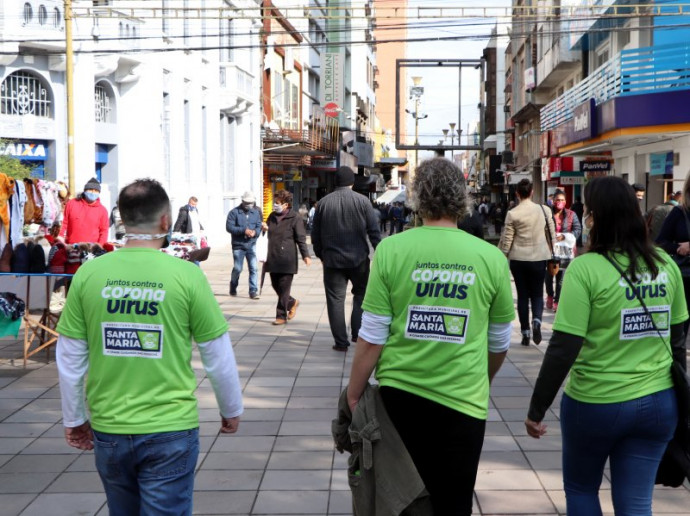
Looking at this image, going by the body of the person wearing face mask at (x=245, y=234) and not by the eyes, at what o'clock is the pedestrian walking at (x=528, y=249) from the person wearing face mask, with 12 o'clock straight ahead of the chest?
The pedestrian walking is roughly at 11 o'clock from the person wearing face mask.

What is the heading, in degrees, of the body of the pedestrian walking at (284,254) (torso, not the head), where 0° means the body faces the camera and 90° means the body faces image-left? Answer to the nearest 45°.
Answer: approximately 45°

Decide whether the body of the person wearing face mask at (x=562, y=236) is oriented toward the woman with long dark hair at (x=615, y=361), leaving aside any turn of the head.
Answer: yes

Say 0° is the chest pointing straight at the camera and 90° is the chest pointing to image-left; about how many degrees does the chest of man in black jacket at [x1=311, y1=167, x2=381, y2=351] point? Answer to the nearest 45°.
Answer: approximately 180°

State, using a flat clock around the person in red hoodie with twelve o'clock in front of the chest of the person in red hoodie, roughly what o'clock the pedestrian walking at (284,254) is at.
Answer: The pedestrian walking is roughly at 9 o'clock from the person in red hoodie.

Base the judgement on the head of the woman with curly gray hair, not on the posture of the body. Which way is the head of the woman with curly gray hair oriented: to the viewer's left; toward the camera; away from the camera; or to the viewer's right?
away from the camera

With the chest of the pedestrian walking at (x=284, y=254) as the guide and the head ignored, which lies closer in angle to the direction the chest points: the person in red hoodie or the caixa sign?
the person in red hoodie

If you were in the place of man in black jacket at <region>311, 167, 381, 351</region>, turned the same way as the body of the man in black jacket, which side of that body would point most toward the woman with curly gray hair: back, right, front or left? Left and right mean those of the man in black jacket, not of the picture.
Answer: back

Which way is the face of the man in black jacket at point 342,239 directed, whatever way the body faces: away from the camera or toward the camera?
away from the camera

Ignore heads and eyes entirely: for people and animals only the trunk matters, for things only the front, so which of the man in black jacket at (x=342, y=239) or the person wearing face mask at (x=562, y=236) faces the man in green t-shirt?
the person wearing face mask

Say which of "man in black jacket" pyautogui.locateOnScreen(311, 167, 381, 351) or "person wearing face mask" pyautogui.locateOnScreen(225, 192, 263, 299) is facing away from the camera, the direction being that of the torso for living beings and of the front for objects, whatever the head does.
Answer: the man in black jacket
